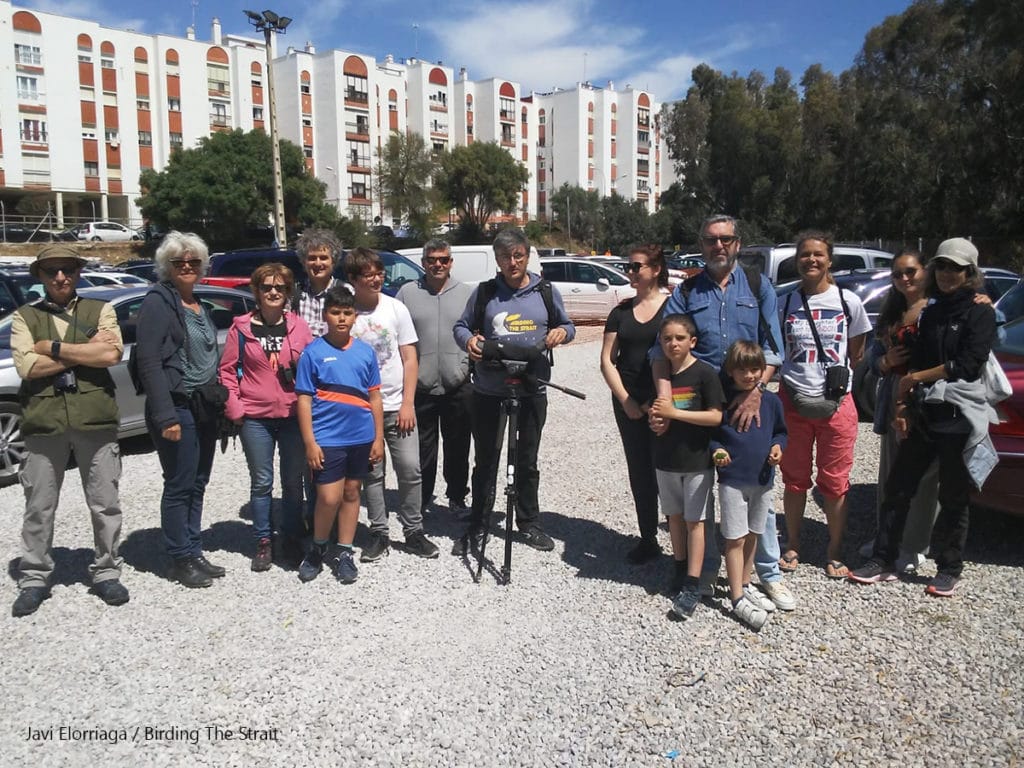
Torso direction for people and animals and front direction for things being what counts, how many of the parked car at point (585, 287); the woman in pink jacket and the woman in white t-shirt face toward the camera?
2

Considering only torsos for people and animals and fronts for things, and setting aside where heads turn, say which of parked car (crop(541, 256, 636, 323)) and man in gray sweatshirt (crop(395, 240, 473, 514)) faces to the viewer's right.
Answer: the parked car

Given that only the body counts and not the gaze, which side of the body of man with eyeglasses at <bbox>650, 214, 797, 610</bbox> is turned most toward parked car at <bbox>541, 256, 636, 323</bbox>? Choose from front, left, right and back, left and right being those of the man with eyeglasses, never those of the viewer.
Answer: back

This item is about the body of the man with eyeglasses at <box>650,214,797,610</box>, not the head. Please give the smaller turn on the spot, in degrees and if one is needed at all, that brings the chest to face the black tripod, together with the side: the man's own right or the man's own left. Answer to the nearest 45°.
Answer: approximately 90° to the man's own right

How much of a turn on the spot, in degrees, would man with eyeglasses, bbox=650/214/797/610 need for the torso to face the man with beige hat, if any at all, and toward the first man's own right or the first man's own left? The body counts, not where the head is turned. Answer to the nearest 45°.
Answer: approximately 90° to the first man's own right

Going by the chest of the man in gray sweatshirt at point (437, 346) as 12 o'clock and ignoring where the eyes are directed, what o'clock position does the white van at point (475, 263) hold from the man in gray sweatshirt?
The white van is roughly at 6 o'clock from the man in gray sweatshirt.

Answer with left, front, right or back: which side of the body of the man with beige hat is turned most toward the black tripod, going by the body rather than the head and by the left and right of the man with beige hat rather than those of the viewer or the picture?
left

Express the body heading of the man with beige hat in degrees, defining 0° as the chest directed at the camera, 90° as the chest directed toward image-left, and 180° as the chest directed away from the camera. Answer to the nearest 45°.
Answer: approximately 0°

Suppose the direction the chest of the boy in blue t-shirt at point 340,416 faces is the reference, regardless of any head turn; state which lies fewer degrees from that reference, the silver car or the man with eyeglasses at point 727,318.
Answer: the man with eyeglasses

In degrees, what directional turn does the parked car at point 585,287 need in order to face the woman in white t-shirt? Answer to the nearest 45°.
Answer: approximately 90° to its right
